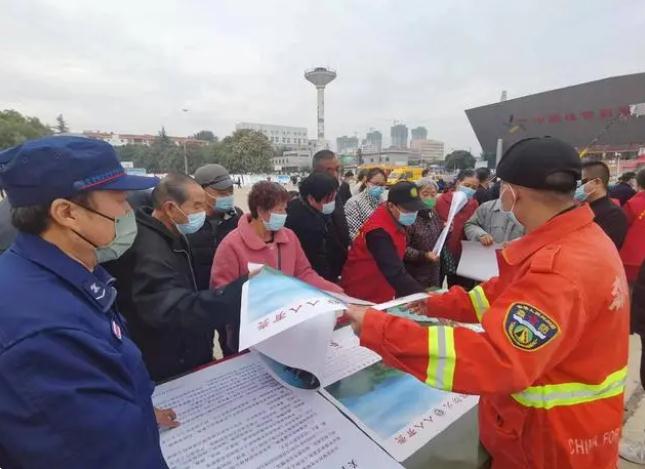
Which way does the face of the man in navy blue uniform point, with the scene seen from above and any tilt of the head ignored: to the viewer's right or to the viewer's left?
to the viewer's right

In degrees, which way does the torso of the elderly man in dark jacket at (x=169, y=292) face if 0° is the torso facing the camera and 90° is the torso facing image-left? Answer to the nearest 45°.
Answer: approximately 270°

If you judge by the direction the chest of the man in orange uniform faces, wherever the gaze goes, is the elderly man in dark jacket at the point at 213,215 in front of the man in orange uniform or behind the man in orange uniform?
in front

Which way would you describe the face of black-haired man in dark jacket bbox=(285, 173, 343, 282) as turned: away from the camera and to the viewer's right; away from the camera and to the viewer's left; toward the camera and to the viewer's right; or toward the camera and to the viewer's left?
toward the camera and to the viewer's right

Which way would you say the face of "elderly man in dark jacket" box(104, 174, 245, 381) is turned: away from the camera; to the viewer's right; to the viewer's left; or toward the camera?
to the viewer's right

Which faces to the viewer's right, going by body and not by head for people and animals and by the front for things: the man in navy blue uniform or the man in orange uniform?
the man in navy blue uniform

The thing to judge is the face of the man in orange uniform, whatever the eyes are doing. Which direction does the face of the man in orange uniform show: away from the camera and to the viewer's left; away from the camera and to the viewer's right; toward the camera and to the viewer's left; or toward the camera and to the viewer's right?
away from the camera and to the viewer's left

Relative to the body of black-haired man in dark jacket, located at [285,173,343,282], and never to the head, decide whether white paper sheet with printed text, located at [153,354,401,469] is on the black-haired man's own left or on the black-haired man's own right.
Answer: on the black-haired man's own right

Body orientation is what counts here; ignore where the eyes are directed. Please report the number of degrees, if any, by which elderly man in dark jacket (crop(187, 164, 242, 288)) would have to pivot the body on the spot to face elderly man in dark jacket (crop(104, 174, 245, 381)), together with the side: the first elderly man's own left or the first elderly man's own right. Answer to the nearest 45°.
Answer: approximately 45° to the first elderly man's own right

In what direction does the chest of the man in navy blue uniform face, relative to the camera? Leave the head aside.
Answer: to the viewer's right
